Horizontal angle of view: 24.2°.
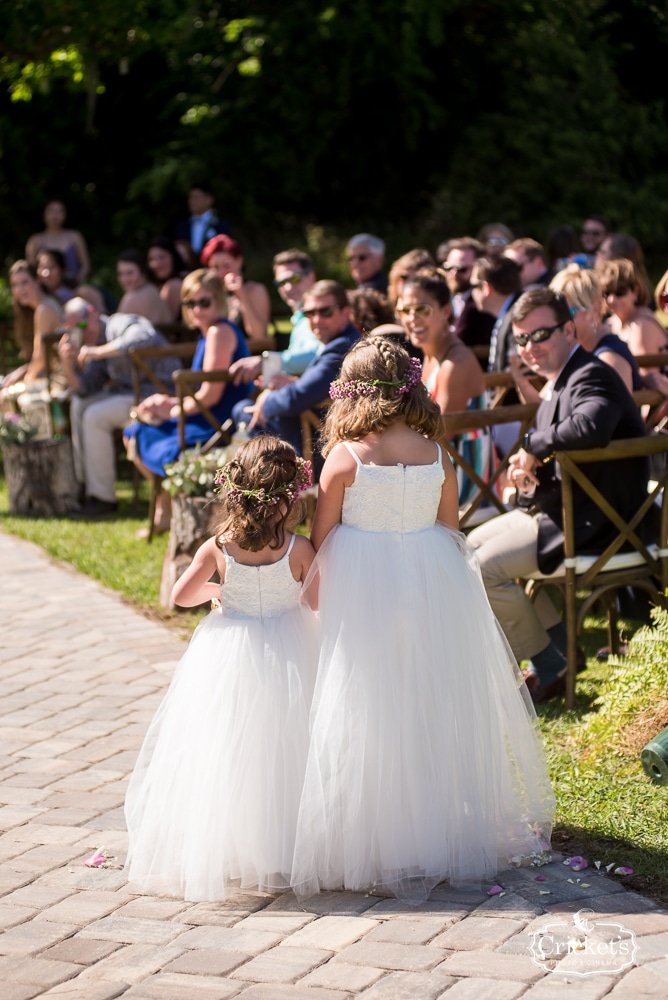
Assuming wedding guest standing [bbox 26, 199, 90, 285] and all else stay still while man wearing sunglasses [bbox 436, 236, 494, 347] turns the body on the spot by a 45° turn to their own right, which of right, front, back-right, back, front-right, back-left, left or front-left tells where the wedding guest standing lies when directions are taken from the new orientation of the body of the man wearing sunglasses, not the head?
front-right

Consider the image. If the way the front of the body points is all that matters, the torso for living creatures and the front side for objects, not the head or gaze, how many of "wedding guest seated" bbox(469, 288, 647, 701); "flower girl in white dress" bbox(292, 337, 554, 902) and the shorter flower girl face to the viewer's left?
1

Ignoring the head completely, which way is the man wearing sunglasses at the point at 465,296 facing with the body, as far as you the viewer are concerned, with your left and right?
facing the viewer and to the left of the viewer

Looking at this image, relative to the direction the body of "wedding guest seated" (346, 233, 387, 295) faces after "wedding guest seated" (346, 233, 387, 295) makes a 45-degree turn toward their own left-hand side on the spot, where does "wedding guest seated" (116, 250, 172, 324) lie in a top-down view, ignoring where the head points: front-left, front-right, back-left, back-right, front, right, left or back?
back-right

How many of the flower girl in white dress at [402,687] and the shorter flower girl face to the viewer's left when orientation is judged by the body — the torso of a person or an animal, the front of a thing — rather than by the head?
0

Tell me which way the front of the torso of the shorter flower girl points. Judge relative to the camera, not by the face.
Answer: away from the camera

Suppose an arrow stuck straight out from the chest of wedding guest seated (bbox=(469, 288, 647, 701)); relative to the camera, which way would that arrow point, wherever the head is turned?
to the viewer's left

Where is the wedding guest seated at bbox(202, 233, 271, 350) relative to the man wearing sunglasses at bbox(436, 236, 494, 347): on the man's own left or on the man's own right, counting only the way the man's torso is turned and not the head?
on the man's own right

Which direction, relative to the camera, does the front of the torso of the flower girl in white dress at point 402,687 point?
away from the camera

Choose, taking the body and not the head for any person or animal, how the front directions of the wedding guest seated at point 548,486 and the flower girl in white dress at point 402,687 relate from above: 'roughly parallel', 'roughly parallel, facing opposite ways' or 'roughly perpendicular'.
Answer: roughly perpendicular

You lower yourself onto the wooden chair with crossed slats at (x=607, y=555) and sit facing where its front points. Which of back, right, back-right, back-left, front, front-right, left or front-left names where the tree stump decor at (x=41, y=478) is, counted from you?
front

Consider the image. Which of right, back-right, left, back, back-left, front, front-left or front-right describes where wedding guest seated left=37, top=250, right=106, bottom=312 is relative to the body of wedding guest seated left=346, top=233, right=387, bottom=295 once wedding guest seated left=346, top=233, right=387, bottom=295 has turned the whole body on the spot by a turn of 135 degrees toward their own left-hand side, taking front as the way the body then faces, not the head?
back-left

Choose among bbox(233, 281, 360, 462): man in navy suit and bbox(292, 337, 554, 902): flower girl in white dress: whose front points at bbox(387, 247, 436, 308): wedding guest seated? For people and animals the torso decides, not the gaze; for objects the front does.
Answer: the flower girl in white dress

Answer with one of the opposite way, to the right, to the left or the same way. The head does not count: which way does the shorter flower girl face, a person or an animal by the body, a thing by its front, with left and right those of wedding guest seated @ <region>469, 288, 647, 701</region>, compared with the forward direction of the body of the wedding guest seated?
to the right

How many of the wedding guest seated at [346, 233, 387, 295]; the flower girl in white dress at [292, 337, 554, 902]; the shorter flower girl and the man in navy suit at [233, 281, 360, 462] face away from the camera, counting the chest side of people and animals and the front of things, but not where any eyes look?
2

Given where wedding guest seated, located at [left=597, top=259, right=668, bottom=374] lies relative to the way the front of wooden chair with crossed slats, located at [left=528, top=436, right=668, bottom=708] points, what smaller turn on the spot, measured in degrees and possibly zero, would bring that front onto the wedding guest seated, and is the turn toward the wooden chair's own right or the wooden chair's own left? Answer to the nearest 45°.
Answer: approximately 45° to the wooden chair's own right

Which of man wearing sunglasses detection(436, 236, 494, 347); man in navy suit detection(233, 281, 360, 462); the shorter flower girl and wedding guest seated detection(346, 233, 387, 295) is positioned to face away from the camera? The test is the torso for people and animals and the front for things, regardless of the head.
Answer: the shorter flower girl

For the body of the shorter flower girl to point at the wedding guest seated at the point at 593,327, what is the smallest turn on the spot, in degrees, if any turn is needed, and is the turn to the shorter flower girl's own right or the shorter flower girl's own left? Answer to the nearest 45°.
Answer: approximately 45° to the shorter flower girl's own right

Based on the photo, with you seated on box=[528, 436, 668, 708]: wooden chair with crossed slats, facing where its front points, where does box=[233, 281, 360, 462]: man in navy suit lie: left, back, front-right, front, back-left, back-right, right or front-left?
front
